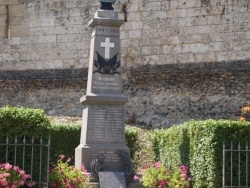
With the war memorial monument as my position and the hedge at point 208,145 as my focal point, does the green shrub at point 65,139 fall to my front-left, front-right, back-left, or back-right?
back-left

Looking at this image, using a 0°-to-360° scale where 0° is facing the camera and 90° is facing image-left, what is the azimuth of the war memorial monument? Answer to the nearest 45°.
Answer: approximately 0°

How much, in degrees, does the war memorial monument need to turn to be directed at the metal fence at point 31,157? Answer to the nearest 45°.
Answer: approximately 45° to its right

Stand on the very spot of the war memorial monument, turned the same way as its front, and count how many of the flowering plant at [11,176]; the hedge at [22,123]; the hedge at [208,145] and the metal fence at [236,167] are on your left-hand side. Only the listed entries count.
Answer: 2

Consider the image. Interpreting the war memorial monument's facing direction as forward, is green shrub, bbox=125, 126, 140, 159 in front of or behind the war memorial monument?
behind

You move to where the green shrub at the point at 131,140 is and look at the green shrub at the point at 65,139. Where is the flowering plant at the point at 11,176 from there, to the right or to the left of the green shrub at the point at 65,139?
left

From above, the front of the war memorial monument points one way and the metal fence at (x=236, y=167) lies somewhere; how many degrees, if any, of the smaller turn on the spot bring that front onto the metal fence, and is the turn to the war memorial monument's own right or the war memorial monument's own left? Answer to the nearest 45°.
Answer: approximately 90° to the war memorial monument's own left

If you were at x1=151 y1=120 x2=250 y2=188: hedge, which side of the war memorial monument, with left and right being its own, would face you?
left
